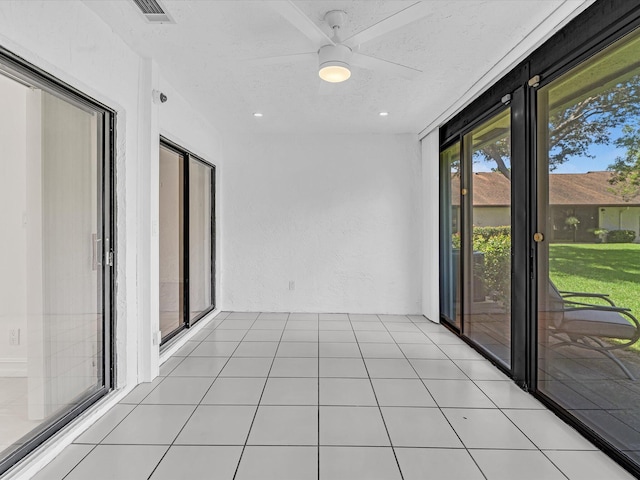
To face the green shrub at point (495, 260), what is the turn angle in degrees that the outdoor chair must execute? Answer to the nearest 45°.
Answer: approximately 135° to its left

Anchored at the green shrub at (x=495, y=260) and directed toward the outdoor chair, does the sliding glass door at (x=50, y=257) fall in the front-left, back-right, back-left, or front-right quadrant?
front-right

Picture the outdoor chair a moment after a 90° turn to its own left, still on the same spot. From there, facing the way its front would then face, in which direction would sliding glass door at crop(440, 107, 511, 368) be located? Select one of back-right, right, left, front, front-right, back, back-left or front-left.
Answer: front-left

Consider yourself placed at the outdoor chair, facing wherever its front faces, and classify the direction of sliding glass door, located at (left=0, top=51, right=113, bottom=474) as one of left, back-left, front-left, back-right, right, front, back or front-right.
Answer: back-right

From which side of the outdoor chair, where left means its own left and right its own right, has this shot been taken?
right

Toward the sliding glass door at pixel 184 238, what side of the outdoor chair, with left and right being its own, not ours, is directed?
back
